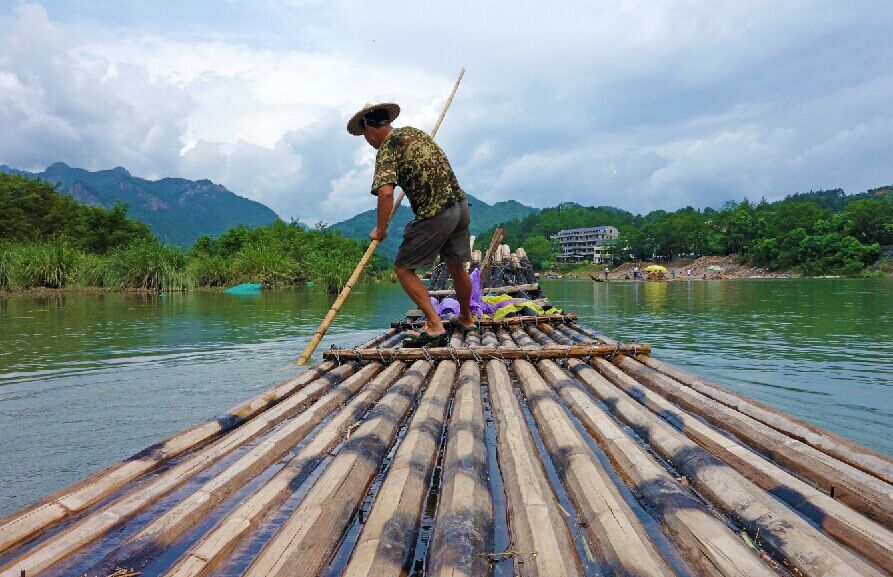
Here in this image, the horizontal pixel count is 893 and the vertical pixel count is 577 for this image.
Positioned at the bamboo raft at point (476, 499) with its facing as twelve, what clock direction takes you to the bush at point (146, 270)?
The bush is roughly at 11 o'clock from the bamboo raft.

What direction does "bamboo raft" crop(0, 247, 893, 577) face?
away from the camera

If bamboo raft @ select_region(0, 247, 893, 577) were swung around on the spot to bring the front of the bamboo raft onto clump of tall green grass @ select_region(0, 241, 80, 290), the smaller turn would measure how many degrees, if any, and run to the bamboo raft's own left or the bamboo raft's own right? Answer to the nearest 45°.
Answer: approximately 45° to the bamboo raft's own left
